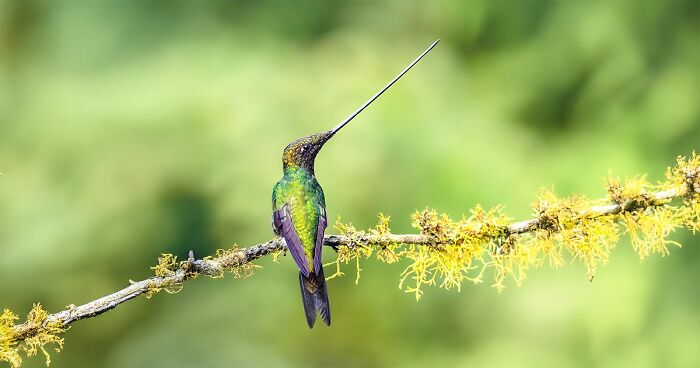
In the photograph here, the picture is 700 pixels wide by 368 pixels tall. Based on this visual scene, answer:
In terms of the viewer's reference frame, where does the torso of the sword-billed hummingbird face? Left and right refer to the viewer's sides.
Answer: facing away from the viewer and to the right of the viewer
